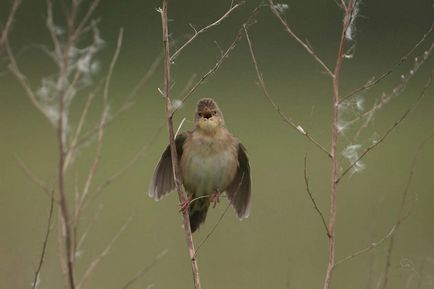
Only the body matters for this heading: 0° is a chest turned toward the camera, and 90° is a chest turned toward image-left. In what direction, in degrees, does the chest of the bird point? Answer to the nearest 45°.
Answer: approximately 0°
